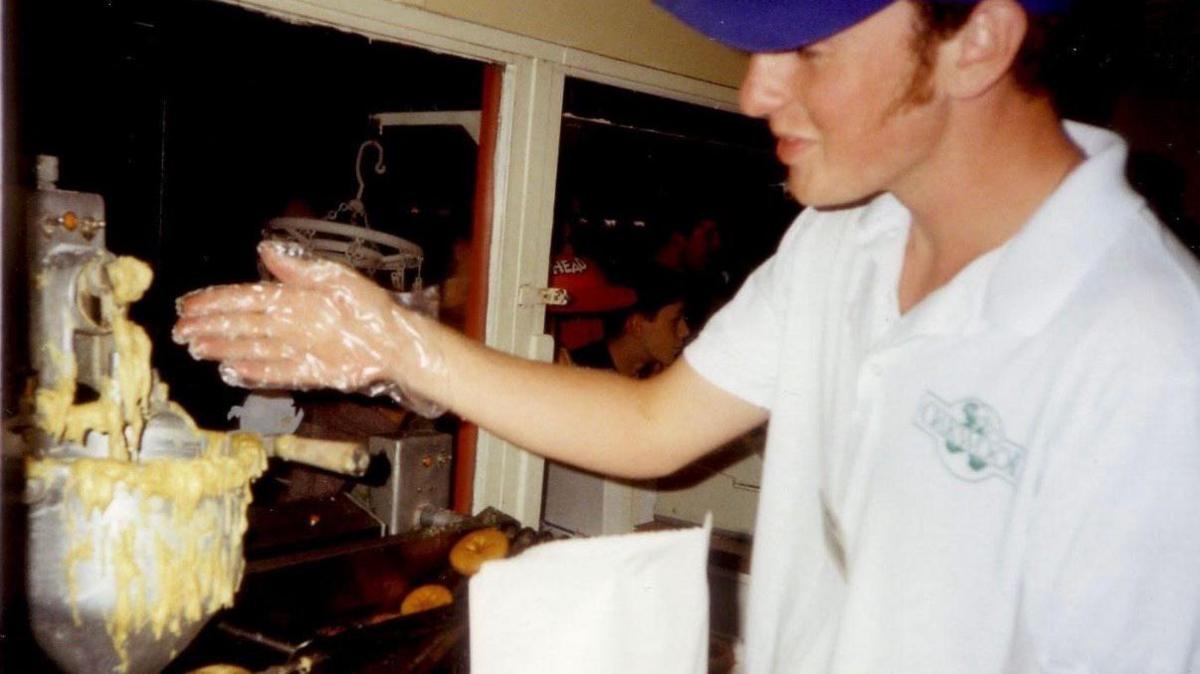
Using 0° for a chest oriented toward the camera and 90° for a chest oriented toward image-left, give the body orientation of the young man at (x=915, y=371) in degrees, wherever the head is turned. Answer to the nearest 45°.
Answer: approximately 45°

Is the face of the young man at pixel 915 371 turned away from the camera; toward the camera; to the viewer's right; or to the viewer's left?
to the viewer's left
